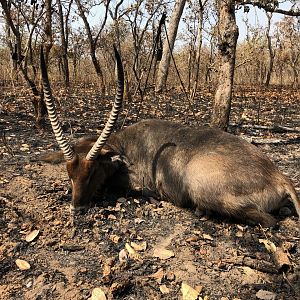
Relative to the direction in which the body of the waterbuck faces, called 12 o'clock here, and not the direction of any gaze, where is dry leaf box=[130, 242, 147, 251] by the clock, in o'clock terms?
The dry leaf is roughly at 10 o'clock from the waterbuck.

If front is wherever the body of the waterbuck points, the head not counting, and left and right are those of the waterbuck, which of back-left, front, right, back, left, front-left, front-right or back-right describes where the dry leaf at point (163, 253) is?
left

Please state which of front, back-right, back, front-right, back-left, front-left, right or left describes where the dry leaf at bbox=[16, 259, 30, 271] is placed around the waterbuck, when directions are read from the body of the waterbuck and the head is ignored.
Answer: front-left

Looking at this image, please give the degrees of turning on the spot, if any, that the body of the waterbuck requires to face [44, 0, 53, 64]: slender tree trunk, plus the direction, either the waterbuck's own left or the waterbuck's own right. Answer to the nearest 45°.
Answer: approximately 45° to the waterbuck's own right

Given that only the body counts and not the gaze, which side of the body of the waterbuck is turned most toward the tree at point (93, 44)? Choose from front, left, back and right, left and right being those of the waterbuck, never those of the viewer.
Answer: right

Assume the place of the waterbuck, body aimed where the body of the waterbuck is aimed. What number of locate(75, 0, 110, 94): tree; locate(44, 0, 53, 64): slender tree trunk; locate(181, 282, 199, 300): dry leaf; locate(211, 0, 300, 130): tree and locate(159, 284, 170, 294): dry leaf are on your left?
2

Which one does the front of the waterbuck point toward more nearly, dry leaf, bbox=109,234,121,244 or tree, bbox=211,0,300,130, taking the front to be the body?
the dry leaf

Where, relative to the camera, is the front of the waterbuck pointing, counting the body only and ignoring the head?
to the viewer's left

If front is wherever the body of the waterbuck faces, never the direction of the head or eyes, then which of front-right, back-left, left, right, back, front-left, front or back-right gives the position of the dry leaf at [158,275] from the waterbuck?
left

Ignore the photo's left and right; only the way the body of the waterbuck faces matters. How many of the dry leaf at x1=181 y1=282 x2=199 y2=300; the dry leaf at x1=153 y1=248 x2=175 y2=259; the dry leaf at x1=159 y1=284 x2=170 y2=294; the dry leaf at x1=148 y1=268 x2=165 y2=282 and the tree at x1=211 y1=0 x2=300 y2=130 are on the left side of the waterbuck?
4

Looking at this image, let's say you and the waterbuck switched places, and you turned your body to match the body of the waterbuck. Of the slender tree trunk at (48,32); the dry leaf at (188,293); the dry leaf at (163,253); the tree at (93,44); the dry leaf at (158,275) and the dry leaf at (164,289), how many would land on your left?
4

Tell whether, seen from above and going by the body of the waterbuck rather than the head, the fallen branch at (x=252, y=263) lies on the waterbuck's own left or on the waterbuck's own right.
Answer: on the waterbuck's own left

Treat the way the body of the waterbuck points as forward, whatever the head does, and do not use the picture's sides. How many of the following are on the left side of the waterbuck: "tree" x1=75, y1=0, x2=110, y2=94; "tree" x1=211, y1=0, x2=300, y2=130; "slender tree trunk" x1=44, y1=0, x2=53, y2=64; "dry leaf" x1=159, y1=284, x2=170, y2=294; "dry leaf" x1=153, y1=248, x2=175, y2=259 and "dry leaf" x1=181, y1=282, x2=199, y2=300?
3

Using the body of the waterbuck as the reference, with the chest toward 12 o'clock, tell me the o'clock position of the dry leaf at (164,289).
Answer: The dry leaf is roughly at 9 o'clock from the waterbuck.
